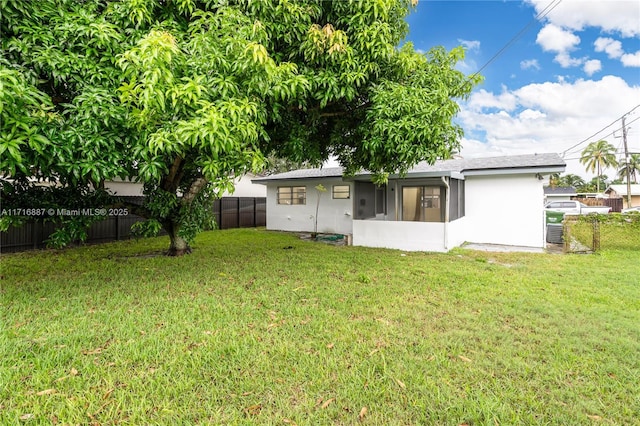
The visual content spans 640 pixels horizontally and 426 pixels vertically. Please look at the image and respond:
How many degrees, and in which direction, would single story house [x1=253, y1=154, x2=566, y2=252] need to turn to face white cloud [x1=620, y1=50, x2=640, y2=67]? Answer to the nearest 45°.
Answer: approximately 45° to its right

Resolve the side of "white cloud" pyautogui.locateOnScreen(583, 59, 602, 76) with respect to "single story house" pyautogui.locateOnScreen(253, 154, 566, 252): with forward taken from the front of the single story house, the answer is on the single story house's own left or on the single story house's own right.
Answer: on the single story house's own right

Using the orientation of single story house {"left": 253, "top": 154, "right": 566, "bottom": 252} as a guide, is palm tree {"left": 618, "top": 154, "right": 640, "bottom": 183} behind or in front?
in front

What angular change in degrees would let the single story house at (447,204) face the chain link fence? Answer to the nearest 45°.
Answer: approximately 90° to its right

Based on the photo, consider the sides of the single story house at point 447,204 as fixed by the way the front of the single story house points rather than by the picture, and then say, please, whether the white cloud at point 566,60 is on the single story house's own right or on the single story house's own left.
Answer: on the single story house's own right

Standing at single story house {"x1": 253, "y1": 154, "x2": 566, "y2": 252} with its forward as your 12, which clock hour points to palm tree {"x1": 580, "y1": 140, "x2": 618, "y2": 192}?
The palm tree is roughly at 1 o'clock from the single story house.

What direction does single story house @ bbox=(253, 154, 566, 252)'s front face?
away from the camera
